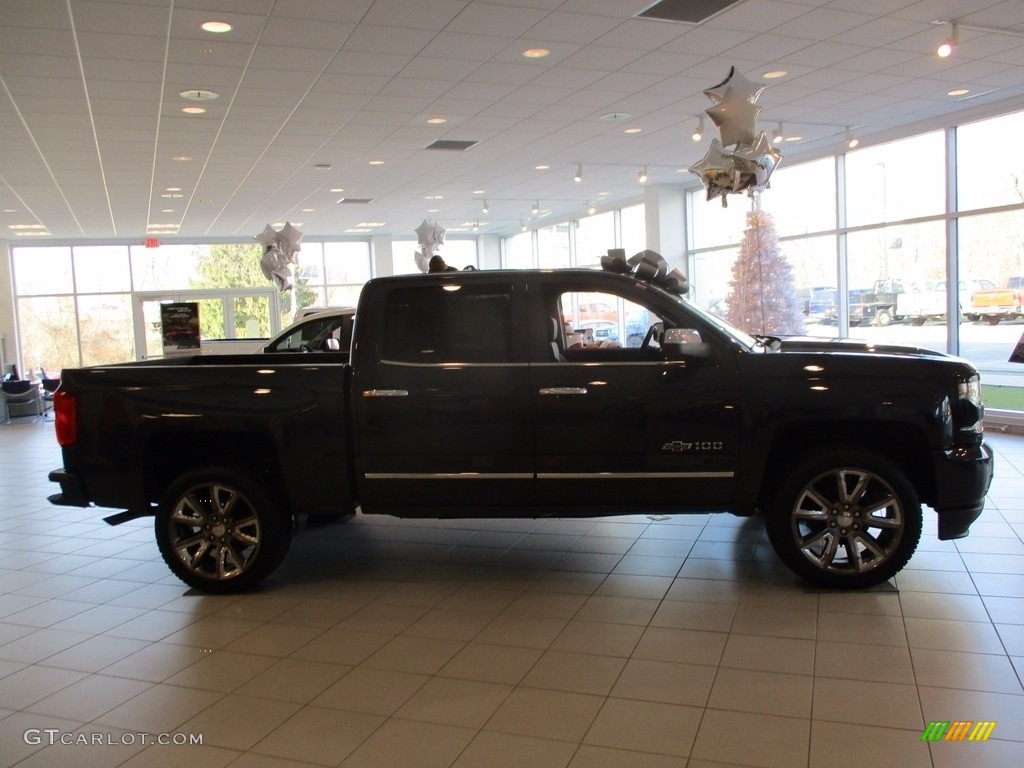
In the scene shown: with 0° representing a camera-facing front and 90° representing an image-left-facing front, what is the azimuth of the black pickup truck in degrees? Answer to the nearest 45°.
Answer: approximately 270°

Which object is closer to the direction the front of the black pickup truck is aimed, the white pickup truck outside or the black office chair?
the white pickup truck outside

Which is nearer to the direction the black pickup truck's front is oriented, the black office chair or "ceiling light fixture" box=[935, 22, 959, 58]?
the ceiling light fixture

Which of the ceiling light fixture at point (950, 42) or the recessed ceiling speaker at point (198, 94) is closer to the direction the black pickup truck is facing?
the ceiling light fixture

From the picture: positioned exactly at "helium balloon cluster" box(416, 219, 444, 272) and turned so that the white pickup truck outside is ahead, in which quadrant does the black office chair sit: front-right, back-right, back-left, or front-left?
back-right

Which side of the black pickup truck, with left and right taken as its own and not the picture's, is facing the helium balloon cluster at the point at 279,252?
left

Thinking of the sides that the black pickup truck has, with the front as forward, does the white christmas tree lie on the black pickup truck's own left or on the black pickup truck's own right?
on the black pickup truck's own left

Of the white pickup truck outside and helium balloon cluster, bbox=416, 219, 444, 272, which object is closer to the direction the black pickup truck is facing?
the white pickup truck outside

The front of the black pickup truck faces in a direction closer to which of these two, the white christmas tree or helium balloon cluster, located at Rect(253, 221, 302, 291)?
the white christmas tree

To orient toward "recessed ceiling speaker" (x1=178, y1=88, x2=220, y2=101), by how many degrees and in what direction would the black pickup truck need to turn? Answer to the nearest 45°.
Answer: approximately 135° to its left

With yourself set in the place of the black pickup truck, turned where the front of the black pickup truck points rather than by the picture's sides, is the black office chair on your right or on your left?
on your left

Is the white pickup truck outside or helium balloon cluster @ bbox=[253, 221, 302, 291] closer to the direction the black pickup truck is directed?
the white pickup truck outside

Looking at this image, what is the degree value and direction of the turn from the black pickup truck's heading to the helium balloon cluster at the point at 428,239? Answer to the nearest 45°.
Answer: approximately 90° to its left
